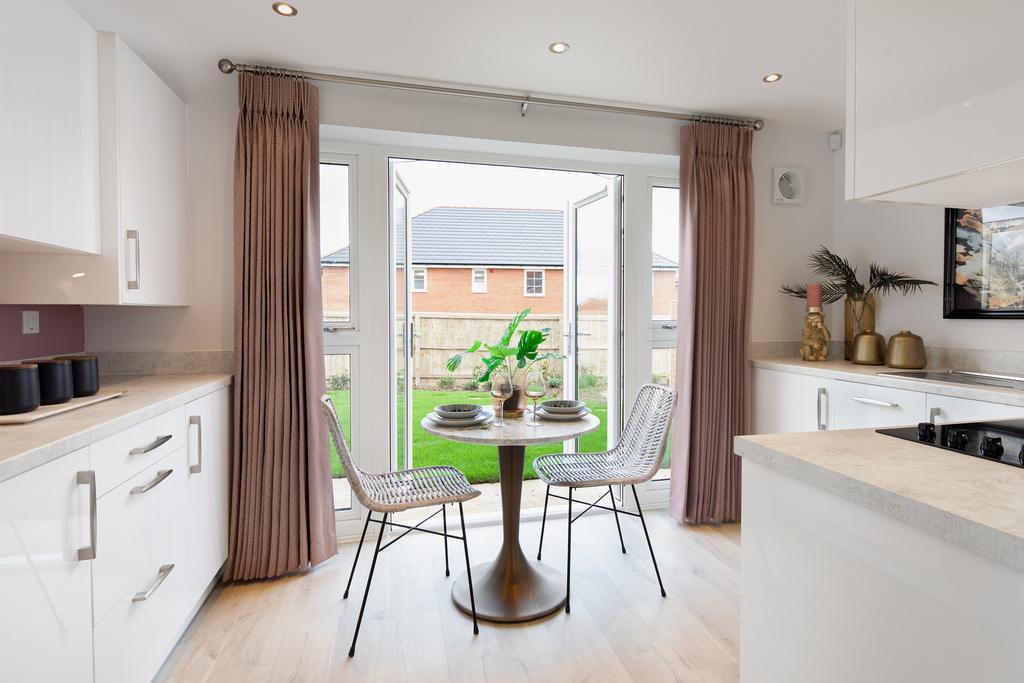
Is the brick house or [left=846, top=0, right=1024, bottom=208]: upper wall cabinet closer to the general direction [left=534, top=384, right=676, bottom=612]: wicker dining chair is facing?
the brick house

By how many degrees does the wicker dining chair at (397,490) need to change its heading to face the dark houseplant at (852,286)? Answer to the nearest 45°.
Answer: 0° — it already faces it

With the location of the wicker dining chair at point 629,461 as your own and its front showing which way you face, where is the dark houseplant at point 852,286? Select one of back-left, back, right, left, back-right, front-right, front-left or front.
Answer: back-right

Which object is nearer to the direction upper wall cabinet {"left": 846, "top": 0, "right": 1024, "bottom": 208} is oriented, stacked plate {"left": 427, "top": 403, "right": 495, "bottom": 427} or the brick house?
the stacked plate

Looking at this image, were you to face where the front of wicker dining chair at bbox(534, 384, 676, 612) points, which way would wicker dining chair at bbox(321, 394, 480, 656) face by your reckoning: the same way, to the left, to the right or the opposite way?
the opposite way

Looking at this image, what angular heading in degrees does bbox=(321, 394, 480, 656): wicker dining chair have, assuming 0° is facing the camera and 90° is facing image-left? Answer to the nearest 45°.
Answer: approximately 270°

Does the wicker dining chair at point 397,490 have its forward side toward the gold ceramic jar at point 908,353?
yes

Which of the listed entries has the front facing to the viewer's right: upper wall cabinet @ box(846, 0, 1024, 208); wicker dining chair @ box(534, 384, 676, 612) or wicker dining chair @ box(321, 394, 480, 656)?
wicker dining chair @ box(321, 394, 480, 656)

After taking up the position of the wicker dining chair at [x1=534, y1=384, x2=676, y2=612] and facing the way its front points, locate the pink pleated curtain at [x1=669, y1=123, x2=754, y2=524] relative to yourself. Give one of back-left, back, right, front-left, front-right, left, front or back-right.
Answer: back-right

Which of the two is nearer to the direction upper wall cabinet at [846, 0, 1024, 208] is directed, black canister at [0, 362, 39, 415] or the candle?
the black canister

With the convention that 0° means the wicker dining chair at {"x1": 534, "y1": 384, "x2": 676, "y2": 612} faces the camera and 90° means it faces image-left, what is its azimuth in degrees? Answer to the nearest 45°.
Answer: approximately 90°

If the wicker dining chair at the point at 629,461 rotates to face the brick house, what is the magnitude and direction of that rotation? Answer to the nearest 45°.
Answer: approximately 90° to its right
